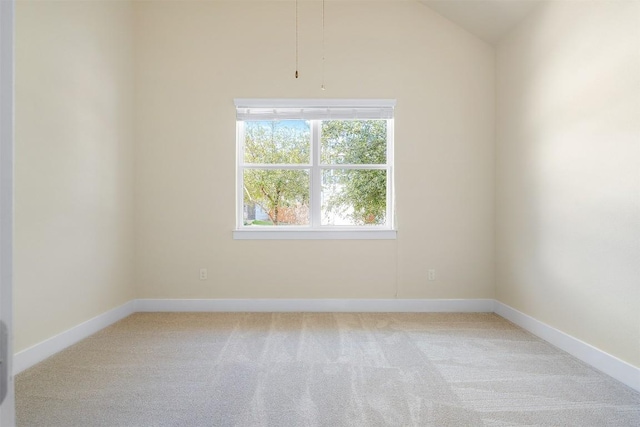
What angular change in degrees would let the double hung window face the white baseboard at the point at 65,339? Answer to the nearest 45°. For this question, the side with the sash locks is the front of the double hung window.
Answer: approximately 45° to its right

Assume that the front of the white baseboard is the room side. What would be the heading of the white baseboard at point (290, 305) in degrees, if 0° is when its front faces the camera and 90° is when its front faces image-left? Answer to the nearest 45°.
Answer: approximately 0°

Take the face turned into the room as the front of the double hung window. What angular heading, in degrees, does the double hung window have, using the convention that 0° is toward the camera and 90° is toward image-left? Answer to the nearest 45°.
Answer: approximately 0°

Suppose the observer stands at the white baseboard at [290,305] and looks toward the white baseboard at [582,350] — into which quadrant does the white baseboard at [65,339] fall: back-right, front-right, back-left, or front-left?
back-right

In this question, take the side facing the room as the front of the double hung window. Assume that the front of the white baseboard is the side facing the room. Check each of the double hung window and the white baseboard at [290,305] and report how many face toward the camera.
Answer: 2
